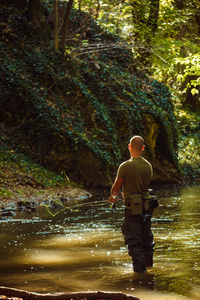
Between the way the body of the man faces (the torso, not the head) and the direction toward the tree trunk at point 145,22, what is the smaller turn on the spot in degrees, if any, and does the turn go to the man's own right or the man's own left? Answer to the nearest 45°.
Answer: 0° — they already face it

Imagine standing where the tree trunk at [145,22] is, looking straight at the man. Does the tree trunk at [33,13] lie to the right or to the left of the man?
right

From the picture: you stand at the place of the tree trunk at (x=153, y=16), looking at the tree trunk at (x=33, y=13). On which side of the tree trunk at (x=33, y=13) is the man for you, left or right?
left

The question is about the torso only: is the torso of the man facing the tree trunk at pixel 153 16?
yes

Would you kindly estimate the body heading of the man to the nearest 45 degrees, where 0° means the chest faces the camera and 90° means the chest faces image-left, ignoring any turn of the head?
approximately 180°

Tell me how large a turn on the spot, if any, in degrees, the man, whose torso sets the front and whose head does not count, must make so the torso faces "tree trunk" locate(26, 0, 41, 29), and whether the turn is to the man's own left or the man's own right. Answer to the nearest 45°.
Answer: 0° — they already face it
